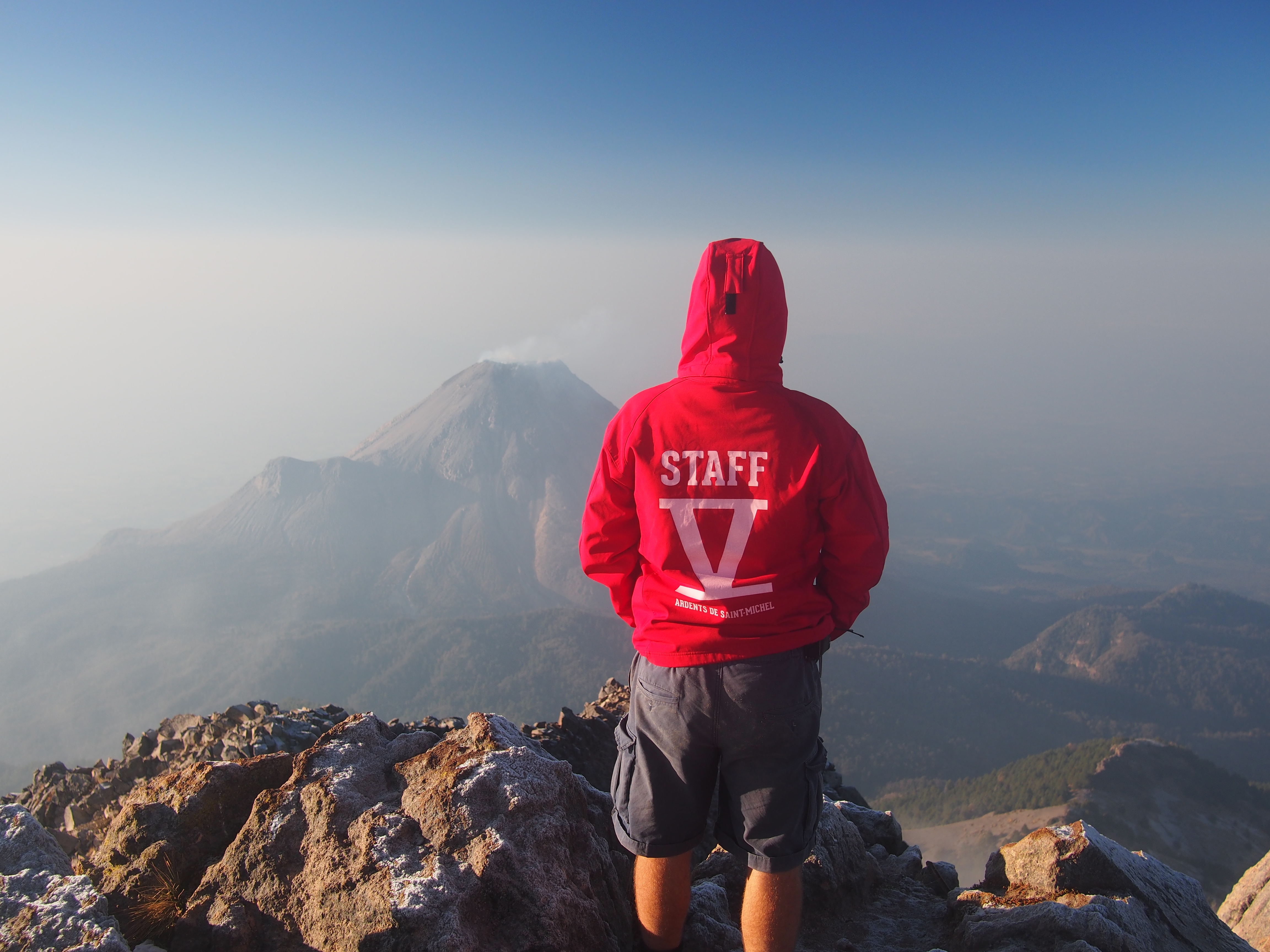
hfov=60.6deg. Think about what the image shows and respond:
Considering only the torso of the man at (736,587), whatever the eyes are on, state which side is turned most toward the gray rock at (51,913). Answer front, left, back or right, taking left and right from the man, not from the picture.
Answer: left

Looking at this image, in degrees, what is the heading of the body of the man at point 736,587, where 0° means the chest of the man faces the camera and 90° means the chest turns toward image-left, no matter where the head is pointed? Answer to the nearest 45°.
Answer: approximately 180°

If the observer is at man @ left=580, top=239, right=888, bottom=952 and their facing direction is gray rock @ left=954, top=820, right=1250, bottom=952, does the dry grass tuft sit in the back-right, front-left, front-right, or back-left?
back-left

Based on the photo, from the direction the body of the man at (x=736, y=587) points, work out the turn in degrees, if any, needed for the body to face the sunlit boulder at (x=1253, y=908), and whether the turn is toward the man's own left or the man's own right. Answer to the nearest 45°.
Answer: approximately 45° to the man's own right

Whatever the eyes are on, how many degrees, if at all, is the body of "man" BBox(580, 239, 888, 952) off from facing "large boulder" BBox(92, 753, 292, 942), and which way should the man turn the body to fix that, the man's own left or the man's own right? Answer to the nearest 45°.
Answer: approximately 90° to the man's own left

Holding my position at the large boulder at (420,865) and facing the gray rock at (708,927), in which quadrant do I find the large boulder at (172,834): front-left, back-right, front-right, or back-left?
back-left
